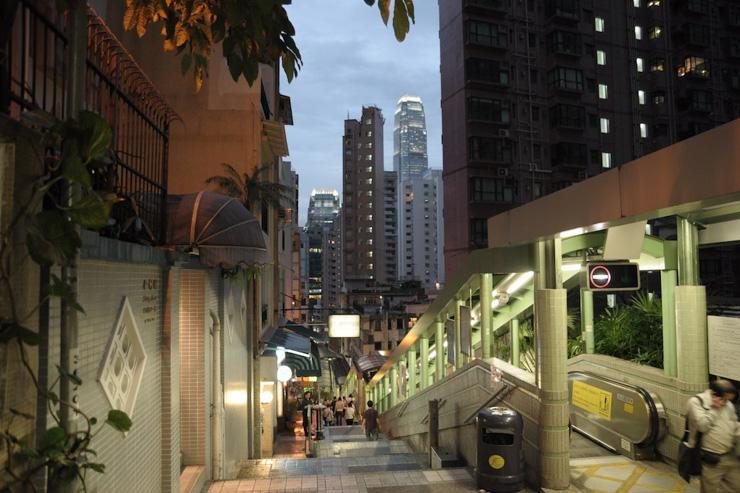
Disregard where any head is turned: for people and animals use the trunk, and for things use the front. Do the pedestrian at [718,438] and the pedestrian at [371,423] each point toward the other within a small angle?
no

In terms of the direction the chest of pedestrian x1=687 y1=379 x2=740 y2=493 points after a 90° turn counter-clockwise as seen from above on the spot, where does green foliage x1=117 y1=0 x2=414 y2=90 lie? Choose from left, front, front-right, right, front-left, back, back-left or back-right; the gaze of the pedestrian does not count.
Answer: back

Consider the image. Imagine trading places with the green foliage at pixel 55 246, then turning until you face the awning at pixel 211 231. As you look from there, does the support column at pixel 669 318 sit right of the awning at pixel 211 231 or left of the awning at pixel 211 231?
right

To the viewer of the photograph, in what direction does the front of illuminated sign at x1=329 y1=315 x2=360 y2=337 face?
facing the viewer

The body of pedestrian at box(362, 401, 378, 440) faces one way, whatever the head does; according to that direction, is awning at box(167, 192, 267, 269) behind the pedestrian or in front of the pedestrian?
behind

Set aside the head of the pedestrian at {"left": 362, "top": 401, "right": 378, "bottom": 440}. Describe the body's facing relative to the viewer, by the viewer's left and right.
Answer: facing away from the viewer

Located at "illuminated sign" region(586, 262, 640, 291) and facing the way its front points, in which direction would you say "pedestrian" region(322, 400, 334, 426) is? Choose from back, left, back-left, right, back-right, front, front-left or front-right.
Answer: back-right

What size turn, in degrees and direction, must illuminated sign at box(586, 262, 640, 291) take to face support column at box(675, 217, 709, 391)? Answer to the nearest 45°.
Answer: approximately 135° to its left

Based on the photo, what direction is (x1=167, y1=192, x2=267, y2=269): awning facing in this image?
to the viewer's right

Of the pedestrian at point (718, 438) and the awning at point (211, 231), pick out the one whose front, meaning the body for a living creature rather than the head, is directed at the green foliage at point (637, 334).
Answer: the awning

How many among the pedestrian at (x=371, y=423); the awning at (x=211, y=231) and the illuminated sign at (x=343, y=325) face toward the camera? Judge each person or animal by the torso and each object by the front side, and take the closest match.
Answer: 1

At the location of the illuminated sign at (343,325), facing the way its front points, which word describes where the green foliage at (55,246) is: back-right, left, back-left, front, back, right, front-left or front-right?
front

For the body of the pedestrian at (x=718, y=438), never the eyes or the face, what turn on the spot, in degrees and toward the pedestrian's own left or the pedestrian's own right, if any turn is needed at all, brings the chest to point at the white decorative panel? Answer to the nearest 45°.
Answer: approximately 90° to the pedestrian's own right

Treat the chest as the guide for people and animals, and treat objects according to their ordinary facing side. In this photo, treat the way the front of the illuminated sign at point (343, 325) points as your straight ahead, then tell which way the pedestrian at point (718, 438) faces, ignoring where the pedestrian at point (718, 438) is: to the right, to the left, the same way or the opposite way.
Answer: the same way

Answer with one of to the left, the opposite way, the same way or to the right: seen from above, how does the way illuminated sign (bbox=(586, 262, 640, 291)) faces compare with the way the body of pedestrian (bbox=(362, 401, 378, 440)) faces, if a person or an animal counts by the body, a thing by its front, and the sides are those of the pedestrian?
the opposite way

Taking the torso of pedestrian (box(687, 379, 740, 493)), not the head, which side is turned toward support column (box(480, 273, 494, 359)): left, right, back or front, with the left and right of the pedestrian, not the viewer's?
back

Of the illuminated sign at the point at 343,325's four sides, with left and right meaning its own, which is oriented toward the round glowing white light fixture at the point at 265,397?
front

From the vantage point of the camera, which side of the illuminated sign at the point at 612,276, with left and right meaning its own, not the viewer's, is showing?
front

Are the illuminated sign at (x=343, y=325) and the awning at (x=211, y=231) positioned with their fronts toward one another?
no
